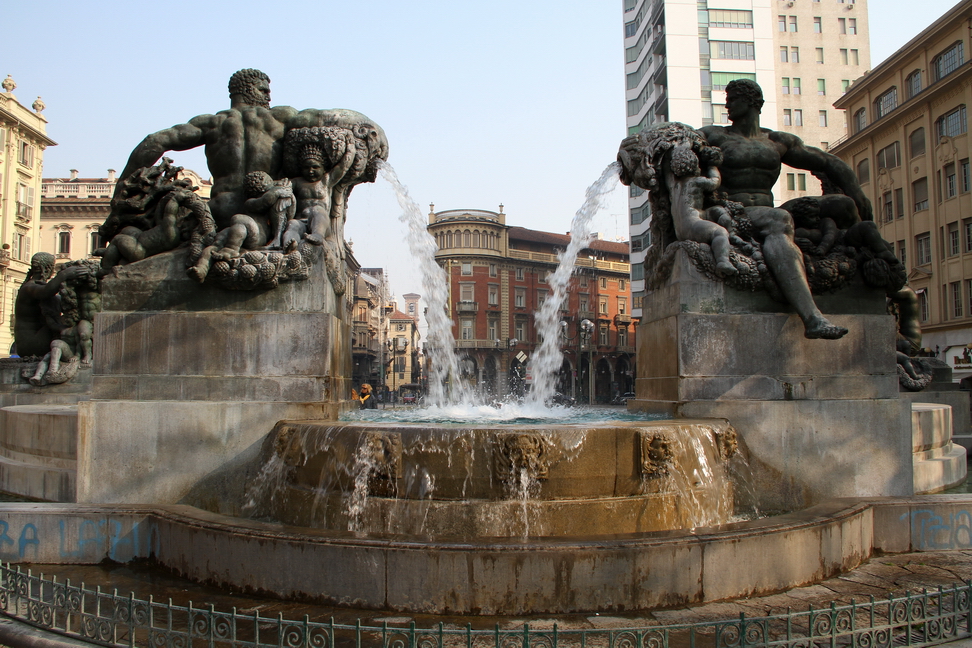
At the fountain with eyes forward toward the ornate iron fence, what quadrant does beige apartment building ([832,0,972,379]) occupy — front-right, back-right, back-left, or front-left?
back-left

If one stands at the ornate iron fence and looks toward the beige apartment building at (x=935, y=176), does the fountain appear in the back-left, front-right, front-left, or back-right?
front-left

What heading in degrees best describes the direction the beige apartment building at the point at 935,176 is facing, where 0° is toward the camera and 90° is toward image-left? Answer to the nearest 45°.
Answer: approximately 45°

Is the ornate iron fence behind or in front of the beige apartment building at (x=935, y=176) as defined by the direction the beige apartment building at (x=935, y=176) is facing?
in front

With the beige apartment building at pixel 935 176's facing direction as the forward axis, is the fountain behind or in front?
in front
